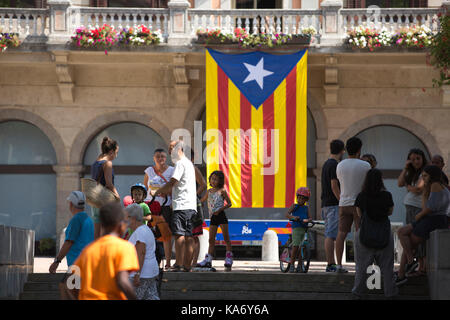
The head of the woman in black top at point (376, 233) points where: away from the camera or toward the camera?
away from the camera

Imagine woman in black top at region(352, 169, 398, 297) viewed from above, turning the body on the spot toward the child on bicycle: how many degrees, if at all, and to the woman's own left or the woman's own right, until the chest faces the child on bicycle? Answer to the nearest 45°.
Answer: approximately 45° to the woman's own left

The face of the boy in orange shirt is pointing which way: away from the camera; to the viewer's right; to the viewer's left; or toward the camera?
away from the camera

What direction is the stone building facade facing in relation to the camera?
toward the camera

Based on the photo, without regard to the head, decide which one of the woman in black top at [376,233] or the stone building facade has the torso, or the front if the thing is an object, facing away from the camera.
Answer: the woman in black top

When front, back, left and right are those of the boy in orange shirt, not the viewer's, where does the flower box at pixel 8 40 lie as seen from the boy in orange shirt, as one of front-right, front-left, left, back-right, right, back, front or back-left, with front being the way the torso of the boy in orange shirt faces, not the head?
front-left

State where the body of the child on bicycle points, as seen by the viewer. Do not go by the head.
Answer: toward the camera

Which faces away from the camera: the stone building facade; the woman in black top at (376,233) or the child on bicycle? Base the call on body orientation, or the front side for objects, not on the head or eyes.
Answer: the woman in black top

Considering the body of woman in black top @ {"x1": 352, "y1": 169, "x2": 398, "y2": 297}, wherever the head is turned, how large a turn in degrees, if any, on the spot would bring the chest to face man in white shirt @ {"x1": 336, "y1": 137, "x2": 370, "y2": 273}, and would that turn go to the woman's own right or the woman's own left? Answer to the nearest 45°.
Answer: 0° — they already face them

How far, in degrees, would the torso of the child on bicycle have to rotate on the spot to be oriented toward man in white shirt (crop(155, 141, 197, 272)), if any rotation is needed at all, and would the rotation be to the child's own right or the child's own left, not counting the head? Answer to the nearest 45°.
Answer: approximately 45° to the child's own right

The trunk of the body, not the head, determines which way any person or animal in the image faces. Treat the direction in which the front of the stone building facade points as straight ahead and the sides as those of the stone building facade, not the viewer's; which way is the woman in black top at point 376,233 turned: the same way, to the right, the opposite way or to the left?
the opposite way

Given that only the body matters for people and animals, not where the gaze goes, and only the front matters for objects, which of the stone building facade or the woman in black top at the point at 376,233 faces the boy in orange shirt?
the stone building facade

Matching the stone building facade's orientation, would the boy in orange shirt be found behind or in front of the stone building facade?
in front

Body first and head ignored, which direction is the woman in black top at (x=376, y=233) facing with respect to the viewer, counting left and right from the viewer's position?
facing away from the viewer

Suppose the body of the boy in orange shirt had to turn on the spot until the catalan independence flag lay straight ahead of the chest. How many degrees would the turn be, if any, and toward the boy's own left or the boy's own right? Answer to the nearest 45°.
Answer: approximately 45° to the boy's own left

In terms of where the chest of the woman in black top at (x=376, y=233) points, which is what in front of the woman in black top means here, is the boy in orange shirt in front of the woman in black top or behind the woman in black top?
behind
